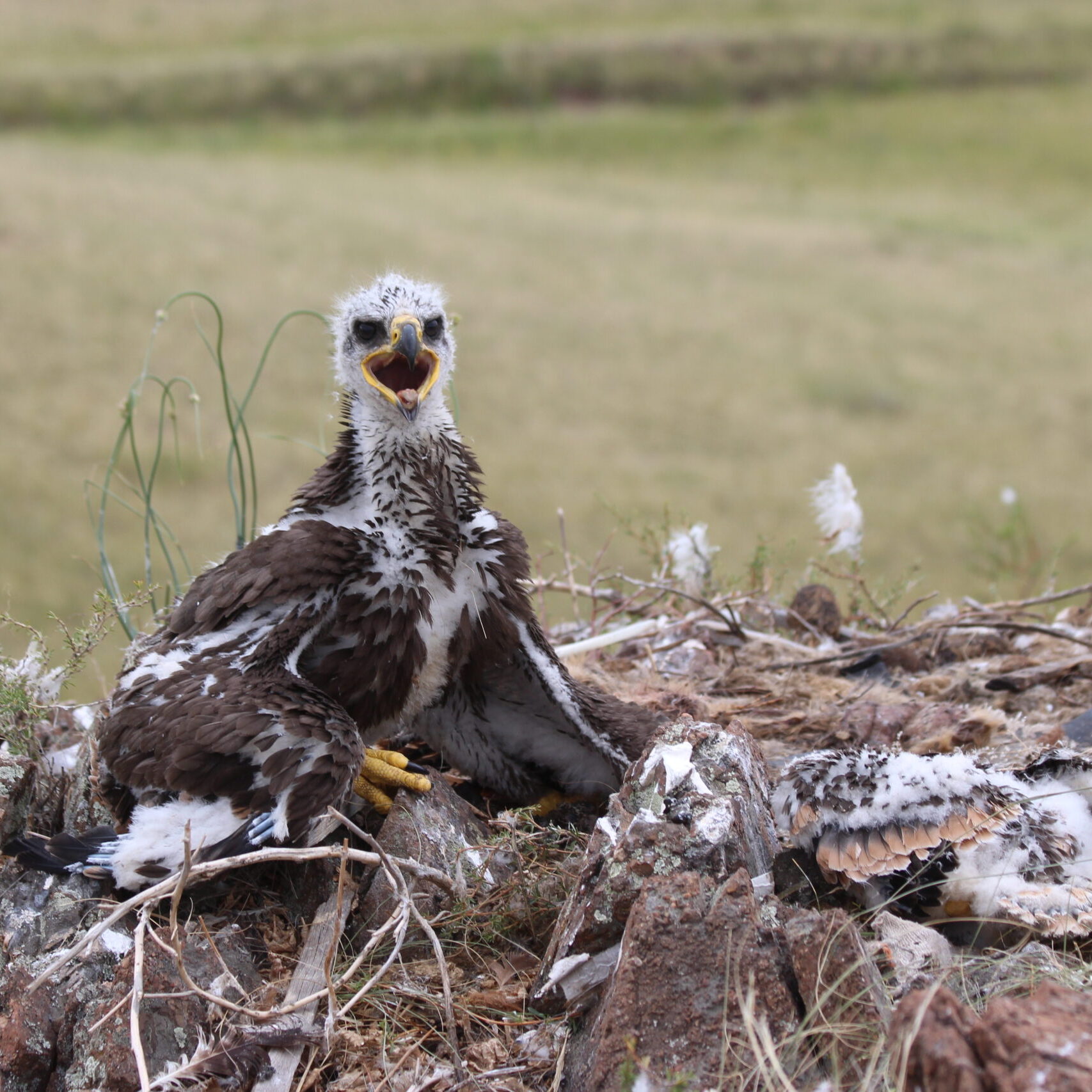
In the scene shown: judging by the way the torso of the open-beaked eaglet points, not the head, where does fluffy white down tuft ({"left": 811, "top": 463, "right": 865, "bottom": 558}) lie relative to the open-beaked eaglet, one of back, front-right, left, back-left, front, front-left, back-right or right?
left

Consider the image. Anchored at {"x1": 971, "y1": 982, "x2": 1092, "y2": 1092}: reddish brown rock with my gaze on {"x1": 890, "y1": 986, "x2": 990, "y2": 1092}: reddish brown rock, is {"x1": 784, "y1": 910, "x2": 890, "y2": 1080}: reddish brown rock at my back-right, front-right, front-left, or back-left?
front-right

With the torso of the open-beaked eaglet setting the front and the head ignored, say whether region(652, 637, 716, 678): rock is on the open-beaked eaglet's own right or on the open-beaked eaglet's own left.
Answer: on the open-beaked eaglet's own left

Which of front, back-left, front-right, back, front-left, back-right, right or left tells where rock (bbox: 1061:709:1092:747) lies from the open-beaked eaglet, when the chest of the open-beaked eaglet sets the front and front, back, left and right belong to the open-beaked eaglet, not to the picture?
front-left

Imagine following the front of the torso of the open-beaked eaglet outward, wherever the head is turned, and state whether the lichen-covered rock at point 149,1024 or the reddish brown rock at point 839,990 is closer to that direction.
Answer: the reddish brown rock
